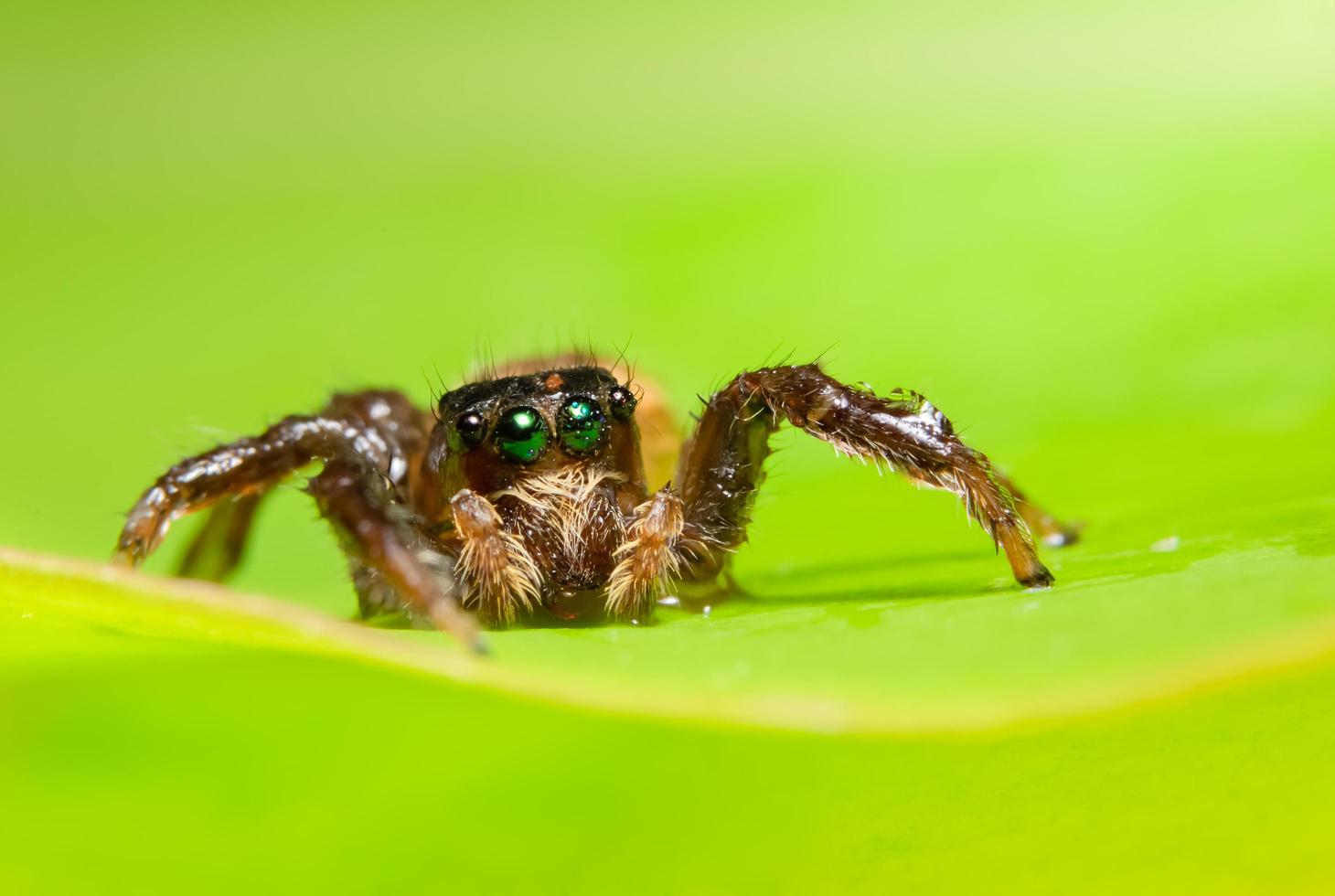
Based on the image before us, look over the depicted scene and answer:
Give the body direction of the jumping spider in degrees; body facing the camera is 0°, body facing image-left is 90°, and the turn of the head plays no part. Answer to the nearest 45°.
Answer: approximately 0°
